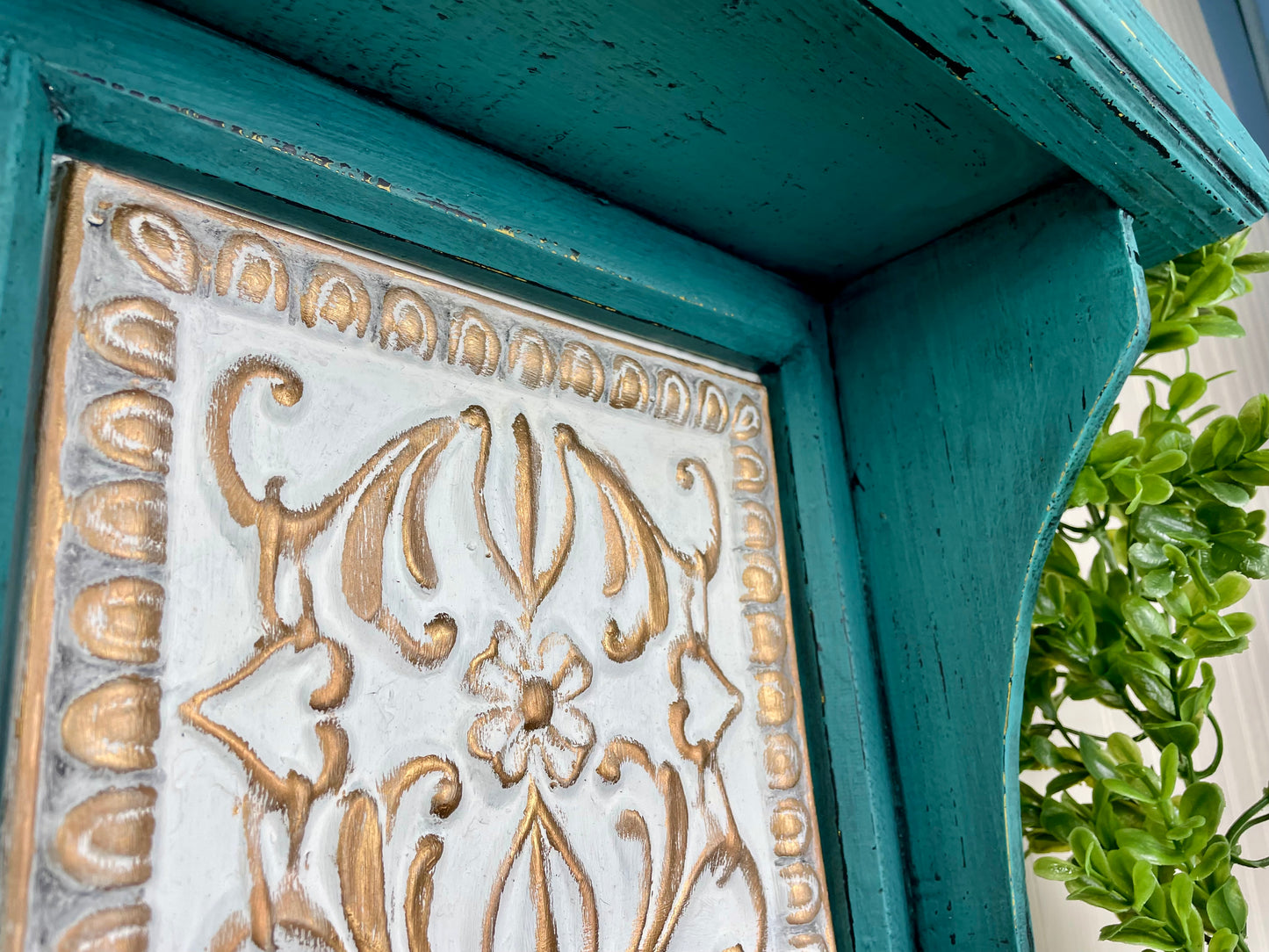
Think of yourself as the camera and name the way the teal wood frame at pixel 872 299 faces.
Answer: facing the viewer and to the right of the viewer
